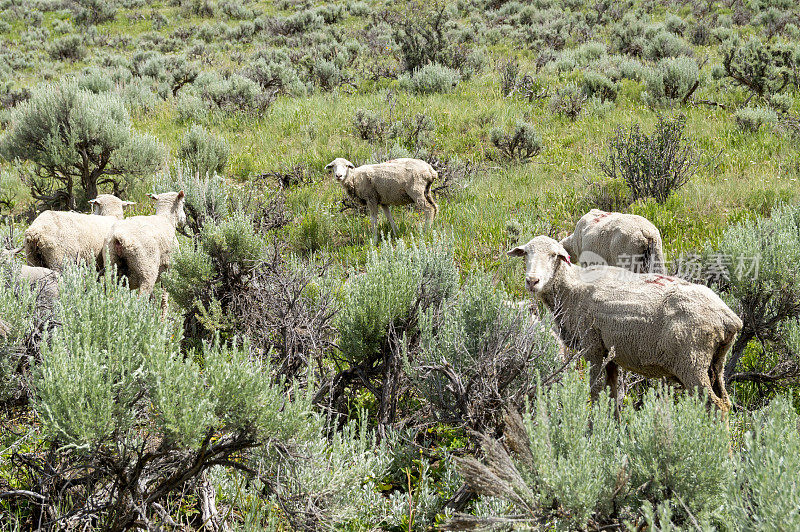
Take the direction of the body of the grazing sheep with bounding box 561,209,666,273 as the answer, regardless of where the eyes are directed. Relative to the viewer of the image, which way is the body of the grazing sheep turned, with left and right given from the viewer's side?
facing away from the viewer and to the left of the viewer

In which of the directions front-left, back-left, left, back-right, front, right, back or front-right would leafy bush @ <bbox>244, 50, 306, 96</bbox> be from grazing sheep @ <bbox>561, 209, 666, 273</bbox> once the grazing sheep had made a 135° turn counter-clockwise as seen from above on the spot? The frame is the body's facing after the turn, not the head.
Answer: back-right

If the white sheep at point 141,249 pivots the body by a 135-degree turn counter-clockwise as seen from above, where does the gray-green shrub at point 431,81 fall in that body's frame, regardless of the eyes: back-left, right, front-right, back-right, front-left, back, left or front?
back-right

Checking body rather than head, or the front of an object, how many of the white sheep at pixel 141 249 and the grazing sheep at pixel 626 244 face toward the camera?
0

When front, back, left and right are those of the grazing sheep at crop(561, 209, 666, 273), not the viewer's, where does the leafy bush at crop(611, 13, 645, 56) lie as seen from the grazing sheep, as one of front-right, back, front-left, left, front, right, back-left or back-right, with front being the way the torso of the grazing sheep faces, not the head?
front-right

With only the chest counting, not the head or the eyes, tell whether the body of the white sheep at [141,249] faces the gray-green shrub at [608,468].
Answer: no

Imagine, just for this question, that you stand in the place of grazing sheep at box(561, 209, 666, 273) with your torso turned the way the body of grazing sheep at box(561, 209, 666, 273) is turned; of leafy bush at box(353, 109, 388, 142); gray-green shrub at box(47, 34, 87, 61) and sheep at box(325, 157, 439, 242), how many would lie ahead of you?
3

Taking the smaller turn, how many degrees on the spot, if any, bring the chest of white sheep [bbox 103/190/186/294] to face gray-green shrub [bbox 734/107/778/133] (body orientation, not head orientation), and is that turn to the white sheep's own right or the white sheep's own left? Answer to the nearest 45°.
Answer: approximately 45° to the white sheep's own right

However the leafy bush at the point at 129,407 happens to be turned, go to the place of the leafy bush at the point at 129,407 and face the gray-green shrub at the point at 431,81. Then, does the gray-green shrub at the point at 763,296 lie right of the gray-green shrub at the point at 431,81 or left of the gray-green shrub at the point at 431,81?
right

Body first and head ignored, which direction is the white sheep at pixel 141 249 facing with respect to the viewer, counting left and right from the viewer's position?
facing away from the viewer and to the right of the viewer
